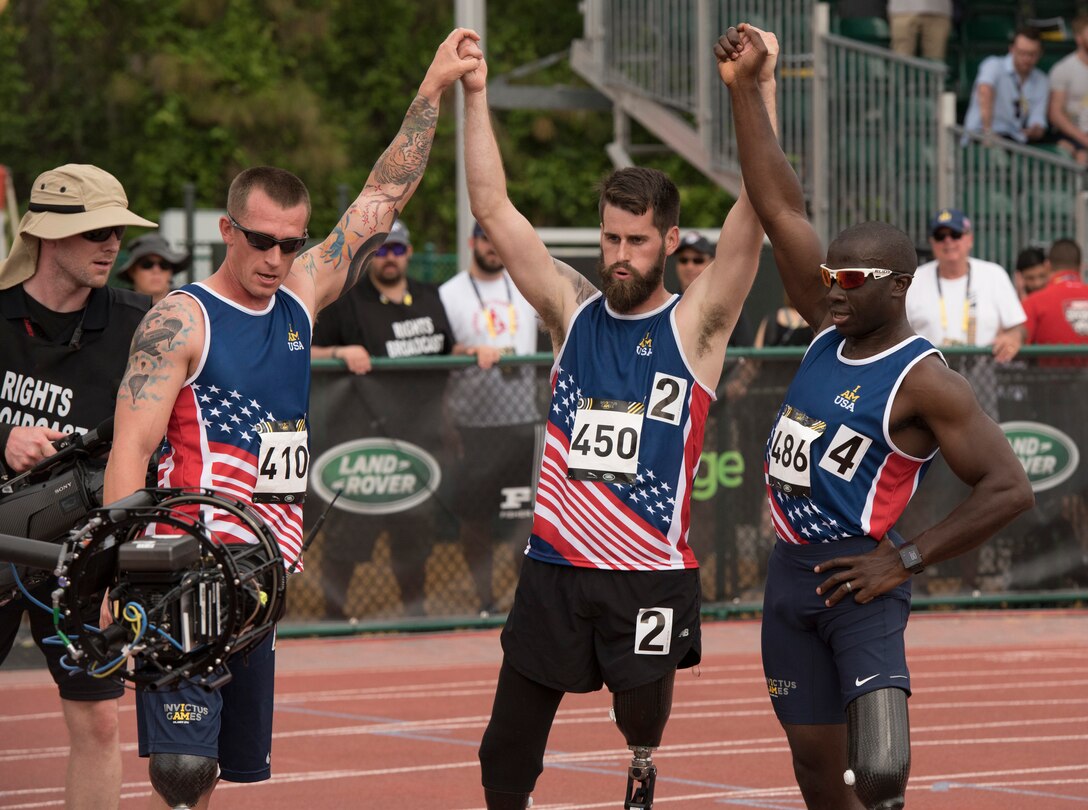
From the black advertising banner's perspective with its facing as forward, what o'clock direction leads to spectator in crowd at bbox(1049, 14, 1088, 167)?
The spectator in crowd is roughly at 7 o'clock from the black advertising banner.

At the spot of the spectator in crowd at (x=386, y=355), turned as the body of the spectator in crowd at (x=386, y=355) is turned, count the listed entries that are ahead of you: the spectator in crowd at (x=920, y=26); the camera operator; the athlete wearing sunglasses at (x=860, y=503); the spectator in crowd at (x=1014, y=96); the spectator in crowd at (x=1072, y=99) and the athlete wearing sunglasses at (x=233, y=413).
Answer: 3

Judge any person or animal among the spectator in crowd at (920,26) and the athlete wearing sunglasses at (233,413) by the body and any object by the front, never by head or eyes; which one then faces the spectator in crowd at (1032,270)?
the spectator in crowd at (920,26)

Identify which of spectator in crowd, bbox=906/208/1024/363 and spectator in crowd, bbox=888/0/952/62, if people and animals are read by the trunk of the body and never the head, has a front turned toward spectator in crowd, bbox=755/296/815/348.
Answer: spectator in crowd, bbox=888/0/952/62

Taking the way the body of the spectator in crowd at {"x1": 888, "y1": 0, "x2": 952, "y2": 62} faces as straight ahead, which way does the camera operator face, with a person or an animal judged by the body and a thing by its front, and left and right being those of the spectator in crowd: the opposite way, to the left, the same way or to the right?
to the left

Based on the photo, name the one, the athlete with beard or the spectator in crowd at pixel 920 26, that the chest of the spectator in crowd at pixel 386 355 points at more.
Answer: the athlete with beard

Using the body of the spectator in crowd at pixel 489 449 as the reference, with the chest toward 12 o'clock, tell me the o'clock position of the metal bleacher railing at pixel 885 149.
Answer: The metal bleacher railing is roughly at 7 o'clock from the spectator in crowd.

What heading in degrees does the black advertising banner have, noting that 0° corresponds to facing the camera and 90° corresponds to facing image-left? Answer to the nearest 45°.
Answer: approximately 0°

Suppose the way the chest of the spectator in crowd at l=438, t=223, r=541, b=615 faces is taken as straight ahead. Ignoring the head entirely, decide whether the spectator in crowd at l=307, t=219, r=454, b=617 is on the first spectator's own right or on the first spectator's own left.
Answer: on the first spectator's own right

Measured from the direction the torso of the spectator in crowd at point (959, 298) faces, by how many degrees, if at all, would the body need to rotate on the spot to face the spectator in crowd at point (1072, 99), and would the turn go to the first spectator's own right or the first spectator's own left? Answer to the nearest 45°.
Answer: approximately 180°
